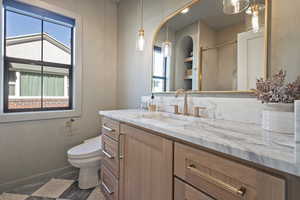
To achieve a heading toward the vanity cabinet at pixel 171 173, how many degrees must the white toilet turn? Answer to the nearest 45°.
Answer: approximately 45° to its left

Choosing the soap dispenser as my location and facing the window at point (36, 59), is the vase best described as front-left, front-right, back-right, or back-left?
back-left

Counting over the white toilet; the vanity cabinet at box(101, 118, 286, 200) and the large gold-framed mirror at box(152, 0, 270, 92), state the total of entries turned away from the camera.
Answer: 0

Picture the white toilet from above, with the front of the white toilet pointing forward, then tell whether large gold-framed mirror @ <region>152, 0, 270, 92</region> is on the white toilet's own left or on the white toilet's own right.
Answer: on the white toilet's own left

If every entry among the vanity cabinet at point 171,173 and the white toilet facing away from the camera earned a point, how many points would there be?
0

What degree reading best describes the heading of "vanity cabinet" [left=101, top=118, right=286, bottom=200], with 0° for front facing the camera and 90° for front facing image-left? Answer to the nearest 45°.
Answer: approximately 45°

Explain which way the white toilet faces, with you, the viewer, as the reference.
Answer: facing the viewer and to the left of the viewer

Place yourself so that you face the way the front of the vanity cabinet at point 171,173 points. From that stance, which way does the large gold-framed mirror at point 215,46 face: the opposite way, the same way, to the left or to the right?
the same way
